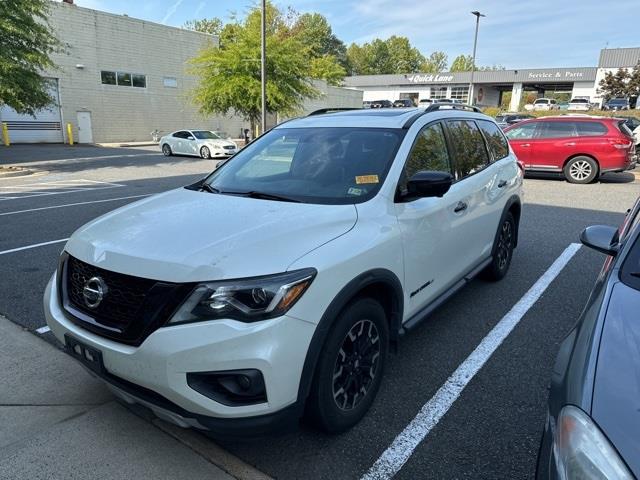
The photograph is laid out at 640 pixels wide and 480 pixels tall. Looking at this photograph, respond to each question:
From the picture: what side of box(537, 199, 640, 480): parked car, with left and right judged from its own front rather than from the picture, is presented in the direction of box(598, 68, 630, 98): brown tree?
back

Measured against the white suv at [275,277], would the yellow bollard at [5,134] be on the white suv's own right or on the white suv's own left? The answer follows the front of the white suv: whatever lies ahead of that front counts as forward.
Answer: on the white suv's own right

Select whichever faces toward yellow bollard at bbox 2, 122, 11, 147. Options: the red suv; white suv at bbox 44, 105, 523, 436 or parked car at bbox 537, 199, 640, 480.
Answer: the red suv

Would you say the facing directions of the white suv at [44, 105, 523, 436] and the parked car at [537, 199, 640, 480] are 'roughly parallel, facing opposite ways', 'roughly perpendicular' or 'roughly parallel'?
roughly parallel

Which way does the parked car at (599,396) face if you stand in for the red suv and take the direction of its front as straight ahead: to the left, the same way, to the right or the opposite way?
to the left

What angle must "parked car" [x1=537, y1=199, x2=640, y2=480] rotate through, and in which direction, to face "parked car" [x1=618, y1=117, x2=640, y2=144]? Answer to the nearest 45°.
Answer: approximately 180°

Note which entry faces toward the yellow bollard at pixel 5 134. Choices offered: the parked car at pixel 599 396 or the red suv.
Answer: the red suv

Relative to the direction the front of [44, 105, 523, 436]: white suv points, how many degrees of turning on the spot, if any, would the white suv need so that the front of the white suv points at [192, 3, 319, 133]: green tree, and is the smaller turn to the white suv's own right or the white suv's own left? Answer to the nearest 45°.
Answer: approximately 135° to the white suv's own right

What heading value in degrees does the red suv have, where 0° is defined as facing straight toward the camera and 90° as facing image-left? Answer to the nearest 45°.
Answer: approximately 90°

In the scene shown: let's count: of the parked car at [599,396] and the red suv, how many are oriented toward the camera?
1

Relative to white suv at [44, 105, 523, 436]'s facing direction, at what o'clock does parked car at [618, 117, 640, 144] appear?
The parked car is roughly at 6 o'clock from the white suv.

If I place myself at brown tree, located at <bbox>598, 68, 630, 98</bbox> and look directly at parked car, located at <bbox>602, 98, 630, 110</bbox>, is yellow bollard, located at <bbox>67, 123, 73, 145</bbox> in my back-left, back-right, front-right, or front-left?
front-right

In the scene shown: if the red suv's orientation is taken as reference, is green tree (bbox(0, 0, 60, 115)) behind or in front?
in front

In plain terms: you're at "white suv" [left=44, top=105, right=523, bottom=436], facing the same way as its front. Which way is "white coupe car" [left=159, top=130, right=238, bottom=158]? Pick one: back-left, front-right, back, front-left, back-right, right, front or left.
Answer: back-right

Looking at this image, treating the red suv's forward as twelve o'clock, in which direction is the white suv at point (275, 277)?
The white suv is roughly at 9 o'clock from the red suv.

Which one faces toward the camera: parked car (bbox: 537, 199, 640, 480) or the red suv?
the parked car

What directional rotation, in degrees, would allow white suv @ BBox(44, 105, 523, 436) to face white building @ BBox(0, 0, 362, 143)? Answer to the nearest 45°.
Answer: approximately 135° to its right

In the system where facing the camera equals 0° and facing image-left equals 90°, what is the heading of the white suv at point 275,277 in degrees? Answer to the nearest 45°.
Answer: approximately 45°

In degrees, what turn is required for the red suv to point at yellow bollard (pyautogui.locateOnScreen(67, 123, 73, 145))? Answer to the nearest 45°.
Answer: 0° — it already faces it

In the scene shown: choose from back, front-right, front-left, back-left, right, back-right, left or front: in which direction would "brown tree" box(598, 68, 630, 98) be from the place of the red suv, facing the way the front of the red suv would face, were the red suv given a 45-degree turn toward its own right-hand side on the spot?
front-right

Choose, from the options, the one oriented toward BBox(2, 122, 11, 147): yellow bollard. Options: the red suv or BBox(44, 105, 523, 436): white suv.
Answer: the red suv

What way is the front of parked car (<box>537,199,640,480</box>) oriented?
toward the camera
